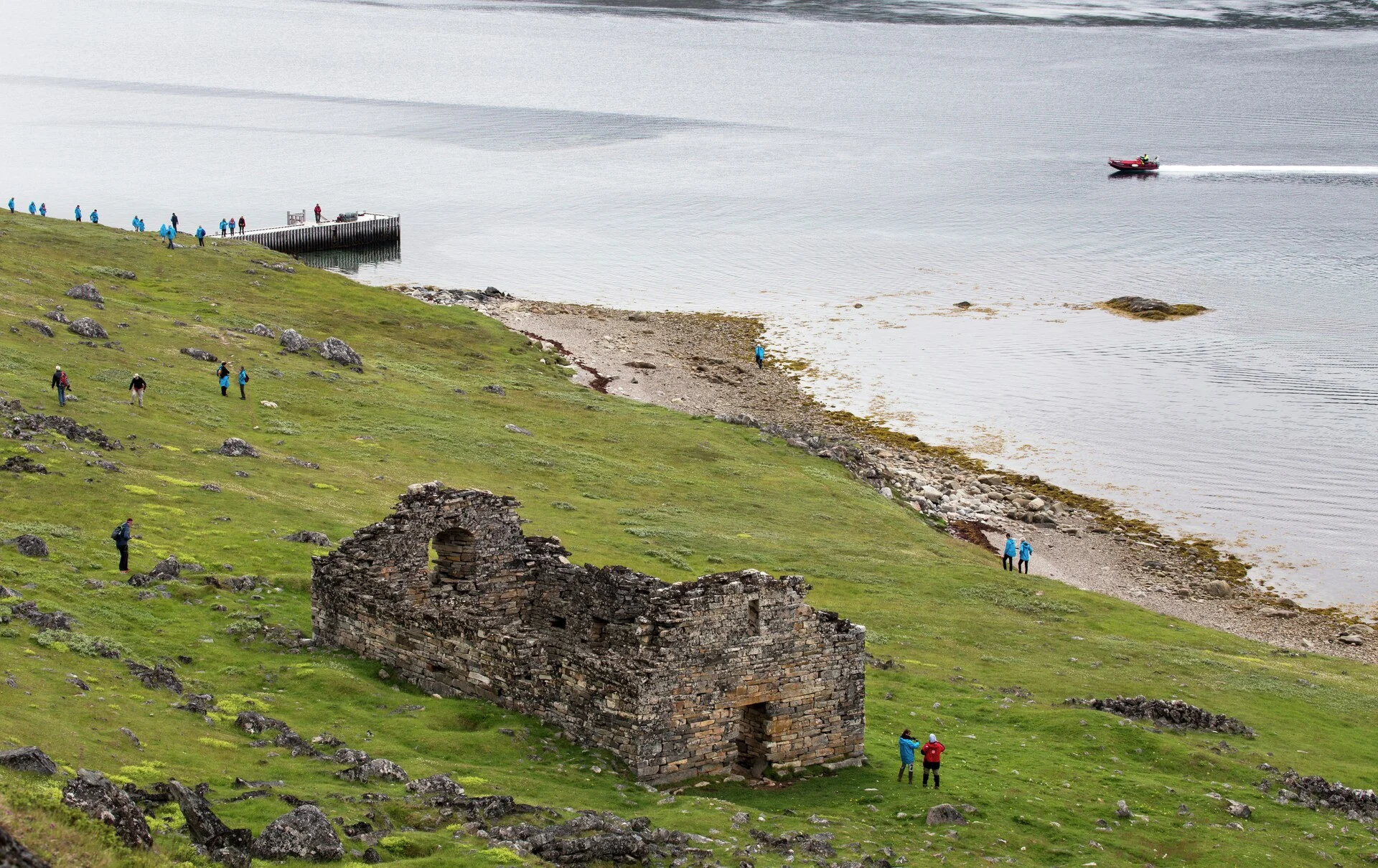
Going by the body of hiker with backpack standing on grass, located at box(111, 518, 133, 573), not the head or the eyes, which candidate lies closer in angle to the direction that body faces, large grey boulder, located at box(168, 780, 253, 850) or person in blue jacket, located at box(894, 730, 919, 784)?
the person in blue jacket

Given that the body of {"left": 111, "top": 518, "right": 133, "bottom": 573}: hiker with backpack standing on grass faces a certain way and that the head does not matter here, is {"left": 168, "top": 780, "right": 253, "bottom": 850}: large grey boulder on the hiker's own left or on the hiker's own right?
on the hiker's own right
